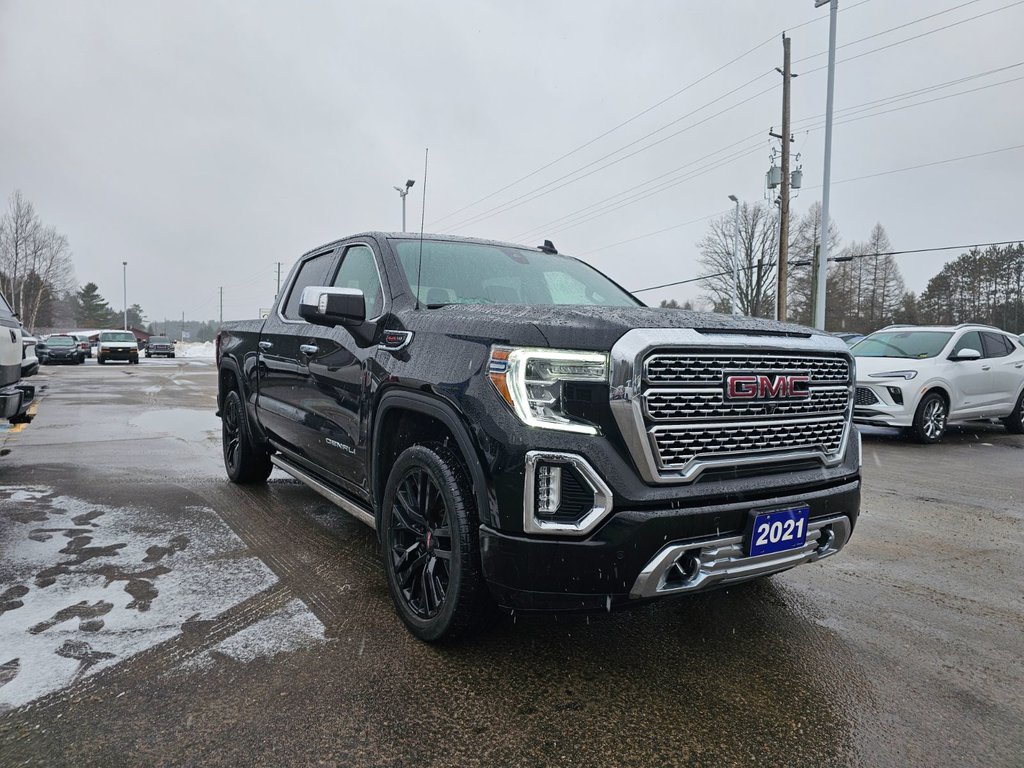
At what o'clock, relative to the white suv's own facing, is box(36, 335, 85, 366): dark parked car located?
The dark parked car is roughly at 2 o'clock from the white suv.

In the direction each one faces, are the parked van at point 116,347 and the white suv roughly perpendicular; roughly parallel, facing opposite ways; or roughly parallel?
roughly perpendicular

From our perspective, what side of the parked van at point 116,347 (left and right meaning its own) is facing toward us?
front

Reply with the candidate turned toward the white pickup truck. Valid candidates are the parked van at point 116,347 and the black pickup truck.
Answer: the parked van

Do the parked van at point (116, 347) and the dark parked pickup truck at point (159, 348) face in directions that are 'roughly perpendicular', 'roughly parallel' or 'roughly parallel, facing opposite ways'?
roughly parallel

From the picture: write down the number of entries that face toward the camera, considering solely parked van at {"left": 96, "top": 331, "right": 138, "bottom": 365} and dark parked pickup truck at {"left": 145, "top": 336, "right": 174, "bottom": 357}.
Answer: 2

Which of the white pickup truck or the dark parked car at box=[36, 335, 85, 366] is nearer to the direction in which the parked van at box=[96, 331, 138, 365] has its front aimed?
the white pickup truck

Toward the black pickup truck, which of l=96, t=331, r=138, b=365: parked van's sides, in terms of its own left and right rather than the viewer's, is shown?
front

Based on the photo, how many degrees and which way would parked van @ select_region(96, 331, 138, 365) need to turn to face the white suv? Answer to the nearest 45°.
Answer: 0° — it already faces it

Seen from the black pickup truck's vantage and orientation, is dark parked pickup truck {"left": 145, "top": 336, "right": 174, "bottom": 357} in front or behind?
behind

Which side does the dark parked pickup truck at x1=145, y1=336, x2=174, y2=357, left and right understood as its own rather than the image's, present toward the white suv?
front

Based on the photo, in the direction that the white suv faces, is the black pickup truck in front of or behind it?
in front
